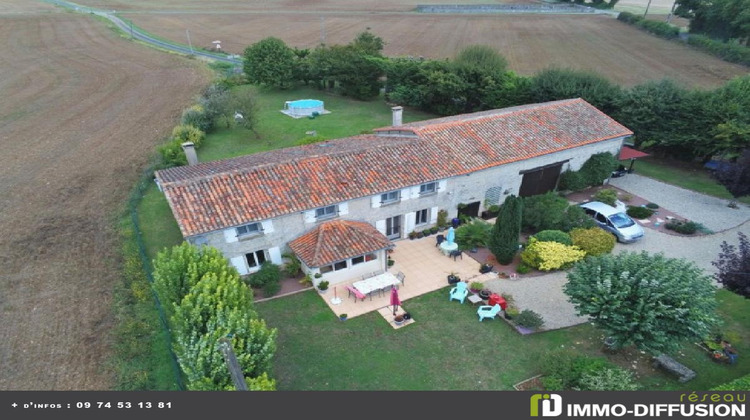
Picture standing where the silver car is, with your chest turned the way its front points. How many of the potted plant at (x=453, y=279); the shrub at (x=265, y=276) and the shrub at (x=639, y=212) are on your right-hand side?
2

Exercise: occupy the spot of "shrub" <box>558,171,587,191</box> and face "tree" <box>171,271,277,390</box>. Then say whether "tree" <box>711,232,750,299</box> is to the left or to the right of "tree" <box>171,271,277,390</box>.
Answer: left

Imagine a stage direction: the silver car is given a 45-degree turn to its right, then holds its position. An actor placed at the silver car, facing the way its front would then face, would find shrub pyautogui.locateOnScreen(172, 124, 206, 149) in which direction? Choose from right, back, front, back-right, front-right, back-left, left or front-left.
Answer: right

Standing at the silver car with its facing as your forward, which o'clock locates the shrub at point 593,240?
The shrub is roughly at 2 o'clock from the silver car.

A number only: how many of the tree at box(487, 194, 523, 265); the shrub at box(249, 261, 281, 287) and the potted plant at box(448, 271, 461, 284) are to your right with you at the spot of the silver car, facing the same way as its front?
3

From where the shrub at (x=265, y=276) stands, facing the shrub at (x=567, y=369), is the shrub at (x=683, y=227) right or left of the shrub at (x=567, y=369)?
left

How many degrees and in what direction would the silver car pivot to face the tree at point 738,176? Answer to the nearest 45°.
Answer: approximately 90° to its left

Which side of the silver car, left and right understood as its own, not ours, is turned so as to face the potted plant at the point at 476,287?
right

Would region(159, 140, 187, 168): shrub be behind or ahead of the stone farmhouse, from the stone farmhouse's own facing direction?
behind

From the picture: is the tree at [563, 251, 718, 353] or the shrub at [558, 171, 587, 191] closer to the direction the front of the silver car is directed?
the tree

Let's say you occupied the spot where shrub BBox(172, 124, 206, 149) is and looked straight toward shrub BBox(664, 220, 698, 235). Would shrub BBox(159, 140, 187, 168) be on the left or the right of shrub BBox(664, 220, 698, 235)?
right

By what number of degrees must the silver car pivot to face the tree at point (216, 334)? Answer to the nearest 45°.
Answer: approximately 90° to its right

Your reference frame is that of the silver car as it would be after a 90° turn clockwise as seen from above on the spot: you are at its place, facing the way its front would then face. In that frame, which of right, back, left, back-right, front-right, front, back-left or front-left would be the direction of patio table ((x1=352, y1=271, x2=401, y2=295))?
front

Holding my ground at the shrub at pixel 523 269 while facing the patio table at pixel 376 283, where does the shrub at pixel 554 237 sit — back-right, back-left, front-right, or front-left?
back-right

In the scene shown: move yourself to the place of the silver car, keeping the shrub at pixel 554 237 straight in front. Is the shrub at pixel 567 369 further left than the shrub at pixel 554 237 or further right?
left

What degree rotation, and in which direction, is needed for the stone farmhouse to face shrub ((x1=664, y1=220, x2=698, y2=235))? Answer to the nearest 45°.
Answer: approximately 45° to its left
